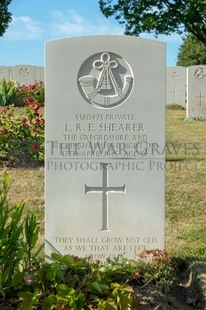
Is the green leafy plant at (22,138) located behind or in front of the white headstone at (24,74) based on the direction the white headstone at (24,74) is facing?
in front

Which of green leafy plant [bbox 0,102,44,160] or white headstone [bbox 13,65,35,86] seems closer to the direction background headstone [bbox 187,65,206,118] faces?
the green leafy plant

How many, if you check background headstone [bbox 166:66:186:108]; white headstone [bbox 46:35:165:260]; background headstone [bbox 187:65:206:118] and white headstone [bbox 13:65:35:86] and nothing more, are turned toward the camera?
4

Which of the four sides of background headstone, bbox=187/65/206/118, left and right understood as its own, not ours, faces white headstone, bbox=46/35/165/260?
front

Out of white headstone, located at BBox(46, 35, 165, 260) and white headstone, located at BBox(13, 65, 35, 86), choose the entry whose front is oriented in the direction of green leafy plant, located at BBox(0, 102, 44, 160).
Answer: white headstone, located at BBox(13, 65, 35, 86)

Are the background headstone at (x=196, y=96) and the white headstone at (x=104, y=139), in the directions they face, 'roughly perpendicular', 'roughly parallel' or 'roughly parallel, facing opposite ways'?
roughly parallel

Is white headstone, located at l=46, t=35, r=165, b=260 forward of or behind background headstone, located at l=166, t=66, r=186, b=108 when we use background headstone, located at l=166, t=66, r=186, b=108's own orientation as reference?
forward

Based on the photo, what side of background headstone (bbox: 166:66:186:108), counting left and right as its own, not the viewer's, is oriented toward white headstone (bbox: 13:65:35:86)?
right

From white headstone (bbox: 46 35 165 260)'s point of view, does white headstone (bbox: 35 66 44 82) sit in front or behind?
behind

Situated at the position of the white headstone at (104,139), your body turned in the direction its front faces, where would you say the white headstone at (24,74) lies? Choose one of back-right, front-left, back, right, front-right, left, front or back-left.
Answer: back

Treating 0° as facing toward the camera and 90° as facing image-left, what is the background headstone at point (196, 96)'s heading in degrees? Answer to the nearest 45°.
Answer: approximately 0°

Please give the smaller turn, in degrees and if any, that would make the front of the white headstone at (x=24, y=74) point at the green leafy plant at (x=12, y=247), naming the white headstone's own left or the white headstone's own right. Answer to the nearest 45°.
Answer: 0° — it already faces it

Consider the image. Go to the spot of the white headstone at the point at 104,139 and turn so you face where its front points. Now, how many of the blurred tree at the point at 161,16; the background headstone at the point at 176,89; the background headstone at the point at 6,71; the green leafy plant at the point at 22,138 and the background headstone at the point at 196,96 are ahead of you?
0

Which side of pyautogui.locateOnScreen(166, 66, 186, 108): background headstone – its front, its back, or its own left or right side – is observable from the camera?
front

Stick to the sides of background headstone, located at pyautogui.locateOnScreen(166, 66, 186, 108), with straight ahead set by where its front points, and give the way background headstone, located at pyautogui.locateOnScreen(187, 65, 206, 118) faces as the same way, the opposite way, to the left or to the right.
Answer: the same way

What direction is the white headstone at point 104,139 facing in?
toward the camera

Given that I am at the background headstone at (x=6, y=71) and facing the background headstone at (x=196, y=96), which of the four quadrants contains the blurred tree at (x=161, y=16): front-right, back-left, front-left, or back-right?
front-left

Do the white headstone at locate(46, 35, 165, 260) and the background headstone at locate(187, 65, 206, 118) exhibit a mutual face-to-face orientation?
no
